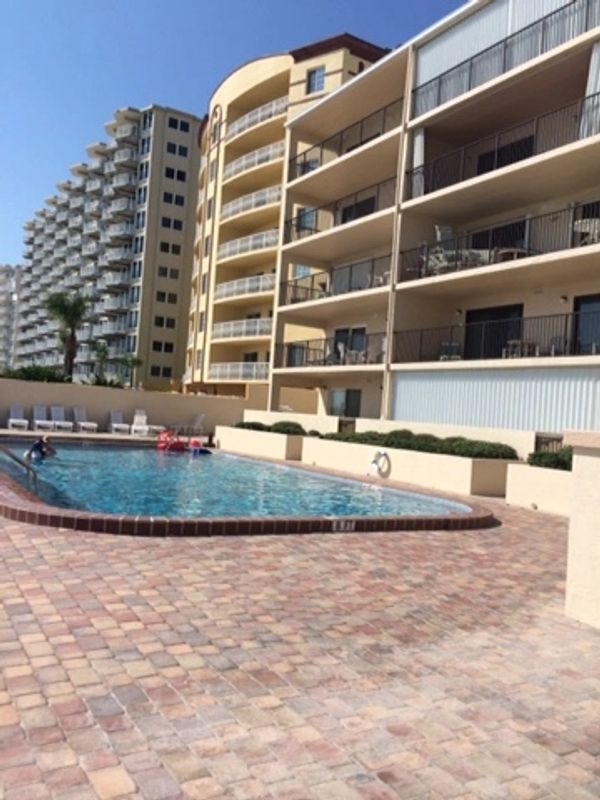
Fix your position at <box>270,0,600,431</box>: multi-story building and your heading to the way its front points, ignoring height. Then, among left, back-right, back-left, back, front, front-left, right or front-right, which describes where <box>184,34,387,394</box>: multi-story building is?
right

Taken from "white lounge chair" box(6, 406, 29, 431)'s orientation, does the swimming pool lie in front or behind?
in front

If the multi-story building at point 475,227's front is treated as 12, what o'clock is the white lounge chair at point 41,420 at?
The white lounge chair is roughly at 2 o'clock from the multi-story building.

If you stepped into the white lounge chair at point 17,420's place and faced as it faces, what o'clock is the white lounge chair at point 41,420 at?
the white lounge chair at point 41,420 is roughly at 9 o'clock from the white lounge chair at point 17,420.

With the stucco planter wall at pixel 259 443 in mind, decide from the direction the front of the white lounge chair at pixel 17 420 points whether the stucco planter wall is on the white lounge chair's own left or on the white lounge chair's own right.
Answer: on the white lounge chair's own left

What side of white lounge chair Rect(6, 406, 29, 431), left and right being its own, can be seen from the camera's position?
front

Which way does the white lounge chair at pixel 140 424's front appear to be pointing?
toward the camera

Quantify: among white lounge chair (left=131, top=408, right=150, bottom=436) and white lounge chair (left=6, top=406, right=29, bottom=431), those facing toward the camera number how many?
2

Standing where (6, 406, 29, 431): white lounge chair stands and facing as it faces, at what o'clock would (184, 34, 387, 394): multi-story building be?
The multi-story building is roughly at 8 o'clock from the white lounge chair.

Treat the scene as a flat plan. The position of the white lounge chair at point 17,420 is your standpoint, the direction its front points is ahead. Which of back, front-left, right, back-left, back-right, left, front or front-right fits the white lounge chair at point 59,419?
left

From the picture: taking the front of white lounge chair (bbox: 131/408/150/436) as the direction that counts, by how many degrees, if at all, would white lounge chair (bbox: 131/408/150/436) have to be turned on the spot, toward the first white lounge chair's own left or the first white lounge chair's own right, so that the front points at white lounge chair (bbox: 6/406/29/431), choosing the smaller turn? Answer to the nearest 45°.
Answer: approximately 90° to the first white lounge chair's own right

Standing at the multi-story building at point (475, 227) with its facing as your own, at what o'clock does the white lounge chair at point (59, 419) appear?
The white lounge chair is roughly at 2 o'clock from the multi-story building.
